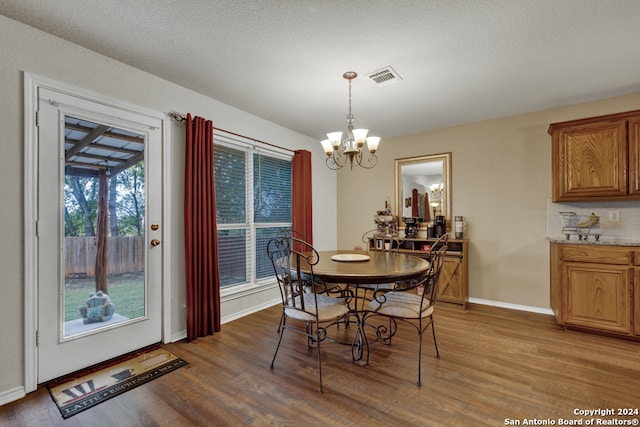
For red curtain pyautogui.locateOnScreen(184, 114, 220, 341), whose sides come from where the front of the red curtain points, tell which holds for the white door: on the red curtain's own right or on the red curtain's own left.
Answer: on the red curtain's own right

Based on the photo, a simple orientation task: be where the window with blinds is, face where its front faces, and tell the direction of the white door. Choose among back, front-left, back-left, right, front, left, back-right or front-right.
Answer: right

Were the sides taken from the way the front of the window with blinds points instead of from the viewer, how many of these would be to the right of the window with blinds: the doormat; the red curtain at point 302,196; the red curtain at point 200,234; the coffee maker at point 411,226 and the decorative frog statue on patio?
3

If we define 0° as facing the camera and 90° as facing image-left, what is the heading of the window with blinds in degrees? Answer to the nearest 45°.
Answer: approximately 315°

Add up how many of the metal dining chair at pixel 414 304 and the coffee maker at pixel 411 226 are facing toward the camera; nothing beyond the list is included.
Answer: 1

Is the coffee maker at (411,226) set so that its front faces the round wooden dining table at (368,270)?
yes

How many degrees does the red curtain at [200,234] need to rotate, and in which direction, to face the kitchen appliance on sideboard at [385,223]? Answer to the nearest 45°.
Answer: approximately 45° to its left

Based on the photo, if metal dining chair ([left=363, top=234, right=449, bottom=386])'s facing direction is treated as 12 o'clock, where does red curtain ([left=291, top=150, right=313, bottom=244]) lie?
The red curtain is roughly at 12 o'clock from the metal dining chair.

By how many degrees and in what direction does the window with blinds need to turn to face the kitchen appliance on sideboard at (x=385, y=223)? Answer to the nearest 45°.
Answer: approximately 45° to its left

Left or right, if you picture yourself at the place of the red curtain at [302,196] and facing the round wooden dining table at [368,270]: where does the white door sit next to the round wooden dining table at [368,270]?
right

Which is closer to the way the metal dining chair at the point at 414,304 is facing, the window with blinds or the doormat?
the window with blinds

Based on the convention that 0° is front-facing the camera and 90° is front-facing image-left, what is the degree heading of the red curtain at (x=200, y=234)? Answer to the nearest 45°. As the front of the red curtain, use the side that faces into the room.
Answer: approximately 315°

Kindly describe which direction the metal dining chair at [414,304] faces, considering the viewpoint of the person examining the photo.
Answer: facing away from the viewer and to the left of the viewer

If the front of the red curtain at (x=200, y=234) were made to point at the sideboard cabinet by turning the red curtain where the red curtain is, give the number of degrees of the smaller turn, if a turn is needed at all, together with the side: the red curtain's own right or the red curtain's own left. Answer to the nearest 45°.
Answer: approximately 45° to the red curtain's own left
